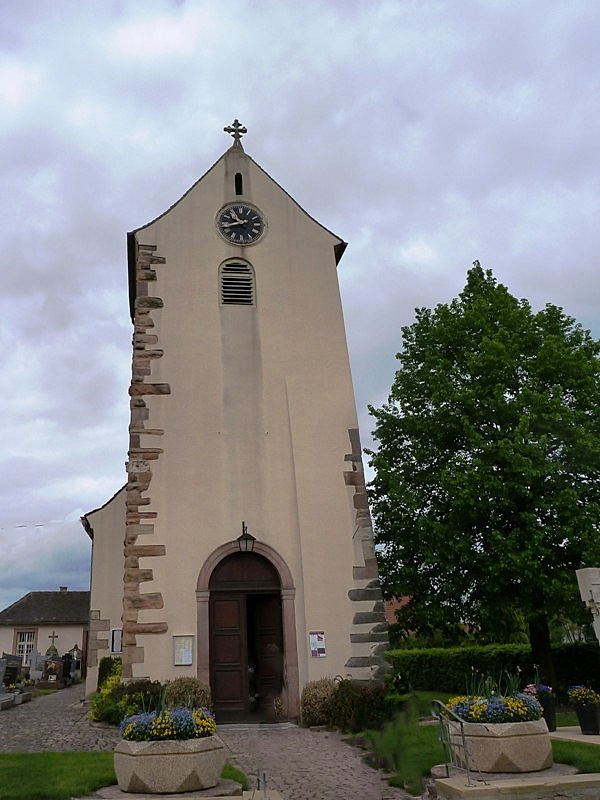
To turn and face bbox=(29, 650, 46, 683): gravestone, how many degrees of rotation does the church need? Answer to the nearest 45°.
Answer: approximately 135° to its right

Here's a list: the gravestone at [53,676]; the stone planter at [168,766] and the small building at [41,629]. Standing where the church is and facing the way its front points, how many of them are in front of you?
1

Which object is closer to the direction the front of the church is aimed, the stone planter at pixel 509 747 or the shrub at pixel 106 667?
the stone planter

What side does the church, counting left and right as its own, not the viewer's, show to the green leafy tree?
left

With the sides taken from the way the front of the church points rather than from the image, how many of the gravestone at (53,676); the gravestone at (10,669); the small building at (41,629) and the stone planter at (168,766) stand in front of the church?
1

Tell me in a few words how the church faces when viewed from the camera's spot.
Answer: facing the viewer

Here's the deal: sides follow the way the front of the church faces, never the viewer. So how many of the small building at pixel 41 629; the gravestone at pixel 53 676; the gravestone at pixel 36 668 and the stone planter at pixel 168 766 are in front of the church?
1

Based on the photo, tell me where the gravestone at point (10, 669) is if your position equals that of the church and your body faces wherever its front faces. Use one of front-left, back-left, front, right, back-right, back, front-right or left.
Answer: back-right

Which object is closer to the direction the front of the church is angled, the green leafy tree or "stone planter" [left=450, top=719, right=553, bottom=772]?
the stone planter
